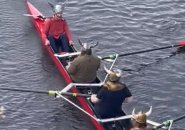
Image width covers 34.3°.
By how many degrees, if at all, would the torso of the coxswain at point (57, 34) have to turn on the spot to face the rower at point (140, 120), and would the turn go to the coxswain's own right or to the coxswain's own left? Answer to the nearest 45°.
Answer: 0° — they already face them
